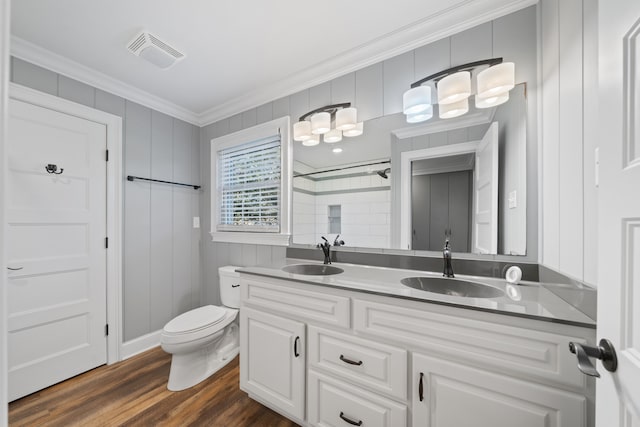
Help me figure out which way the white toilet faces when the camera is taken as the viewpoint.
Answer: facing the viewer and to the left of the viewer

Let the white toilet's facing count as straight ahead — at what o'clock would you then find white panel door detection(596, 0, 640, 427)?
The white panel door is roughly at 10 o'clock from the white toilet.

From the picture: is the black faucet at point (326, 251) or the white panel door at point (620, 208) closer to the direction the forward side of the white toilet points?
the white panel door

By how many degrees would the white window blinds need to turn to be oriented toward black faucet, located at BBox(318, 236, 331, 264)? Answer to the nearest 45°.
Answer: approximately 90° to its left

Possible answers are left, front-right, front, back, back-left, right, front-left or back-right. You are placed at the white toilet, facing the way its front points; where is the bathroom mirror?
left

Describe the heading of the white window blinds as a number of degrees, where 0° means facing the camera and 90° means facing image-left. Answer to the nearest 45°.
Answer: approximately 45°

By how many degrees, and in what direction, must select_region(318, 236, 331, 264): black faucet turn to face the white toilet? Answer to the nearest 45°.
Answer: approximately 45° to its right

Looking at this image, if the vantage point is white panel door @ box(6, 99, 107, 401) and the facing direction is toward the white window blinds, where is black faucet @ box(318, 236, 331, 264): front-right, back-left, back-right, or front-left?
front-right

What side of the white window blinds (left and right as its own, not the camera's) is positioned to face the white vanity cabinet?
left

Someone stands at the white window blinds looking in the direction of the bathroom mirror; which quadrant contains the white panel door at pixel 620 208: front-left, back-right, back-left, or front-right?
front-right

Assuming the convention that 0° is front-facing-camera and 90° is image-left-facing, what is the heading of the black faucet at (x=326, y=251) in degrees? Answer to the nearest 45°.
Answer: approximately 45°

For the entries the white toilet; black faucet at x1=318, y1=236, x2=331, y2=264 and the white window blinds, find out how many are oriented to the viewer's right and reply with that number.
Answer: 0

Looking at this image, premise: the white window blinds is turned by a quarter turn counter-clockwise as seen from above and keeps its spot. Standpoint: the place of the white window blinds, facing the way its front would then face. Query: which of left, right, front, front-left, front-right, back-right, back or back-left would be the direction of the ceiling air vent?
right

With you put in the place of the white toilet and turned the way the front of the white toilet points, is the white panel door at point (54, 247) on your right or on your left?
on your right

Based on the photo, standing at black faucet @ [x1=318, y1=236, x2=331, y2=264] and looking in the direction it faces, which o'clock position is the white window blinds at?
The white window blinds is roughly at 3 o'clock from the black faucet.

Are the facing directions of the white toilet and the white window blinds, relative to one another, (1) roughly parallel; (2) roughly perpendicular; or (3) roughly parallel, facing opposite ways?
roughly parallel

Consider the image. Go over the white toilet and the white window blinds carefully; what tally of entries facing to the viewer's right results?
0
